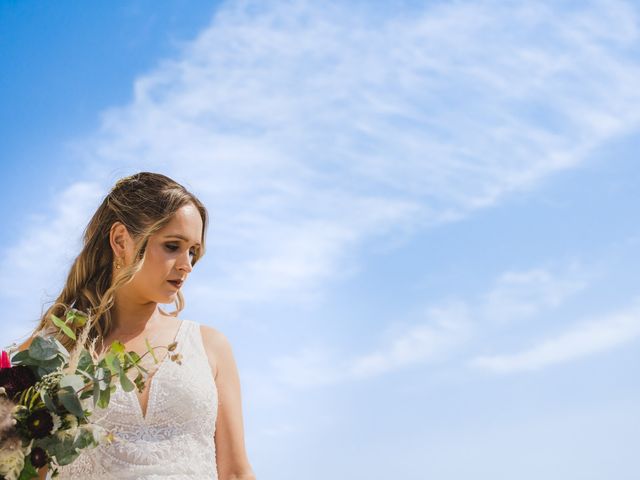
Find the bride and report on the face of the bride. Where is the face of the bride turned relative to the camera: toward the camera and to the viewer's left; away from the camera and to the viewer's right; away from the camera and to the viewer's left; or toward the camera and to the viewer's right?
toward the camera and to the viewer's right

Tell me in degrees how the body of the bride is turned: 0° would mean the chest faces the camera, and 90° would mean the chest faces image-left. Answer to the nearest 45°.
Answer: approximately 0°
